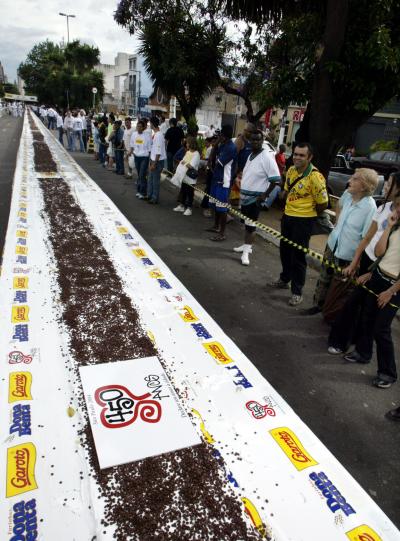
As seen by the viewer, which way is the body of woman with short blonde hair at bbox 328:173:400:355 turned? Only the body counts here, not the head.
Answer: to the viewer's left

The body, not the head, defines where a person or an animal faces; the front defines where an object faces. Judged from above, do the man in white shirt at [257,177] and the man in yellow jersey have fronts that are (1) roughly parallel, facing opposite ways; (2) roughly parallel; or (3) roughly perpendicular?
roughly parallel

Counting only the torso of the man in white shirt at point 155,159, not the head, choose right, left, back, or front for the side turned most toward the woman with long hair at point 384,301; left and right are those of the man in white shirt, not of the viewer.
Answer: left

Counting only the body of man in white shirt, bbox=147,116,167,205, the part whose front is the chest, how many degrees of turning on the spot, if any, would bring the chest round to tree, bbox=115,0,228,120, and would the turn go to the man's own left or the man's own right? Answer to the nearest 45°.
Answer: approximately 90° to the man's own right

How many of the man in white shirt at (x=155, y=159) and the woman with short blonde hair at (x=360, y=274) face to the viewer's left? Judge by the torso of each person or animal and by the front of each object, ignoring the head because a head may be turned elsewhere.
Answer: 2

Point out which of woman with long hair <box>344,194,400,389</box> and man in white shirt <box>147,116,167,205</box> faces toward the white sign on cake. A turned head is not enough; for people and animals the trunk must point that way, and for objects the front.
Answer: the woman with long hair

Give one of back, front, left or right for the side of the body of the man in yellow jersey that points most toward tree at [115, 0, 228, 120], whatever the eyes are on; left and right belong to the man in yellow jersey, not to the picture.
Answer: right

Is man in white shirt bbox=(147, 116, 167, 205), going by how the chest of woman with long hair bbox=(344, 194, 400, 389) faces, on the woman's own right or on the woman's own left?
on the woman's own right

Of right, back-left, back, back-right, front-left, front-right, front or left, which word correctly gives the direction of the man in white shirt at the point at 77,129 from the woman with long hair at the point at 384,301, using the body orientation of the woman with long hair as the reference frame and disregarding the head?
right

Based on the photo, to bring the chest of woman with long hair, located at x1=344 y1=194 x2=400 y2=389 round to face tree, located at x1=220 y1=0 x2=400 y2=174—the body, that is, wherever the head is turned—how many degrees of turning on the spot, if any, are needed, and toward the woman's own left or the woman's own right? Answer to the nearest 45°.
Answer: approximately 135° to the woman's own right

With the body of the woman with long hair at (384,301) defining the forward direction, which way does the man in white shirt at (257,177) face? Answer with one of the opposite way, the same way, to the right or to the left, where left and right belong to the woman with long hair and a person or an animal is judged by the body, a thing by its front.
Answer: the same way

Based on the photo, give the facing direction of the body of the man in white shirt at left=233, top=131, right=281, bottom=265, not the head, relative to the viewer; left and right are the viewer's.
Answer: facing the viewer and to the left of the viewer

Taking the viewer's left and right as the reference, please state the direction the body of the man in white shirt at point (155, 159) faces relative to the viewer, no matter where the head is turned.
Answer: facing to the left of the viewer
